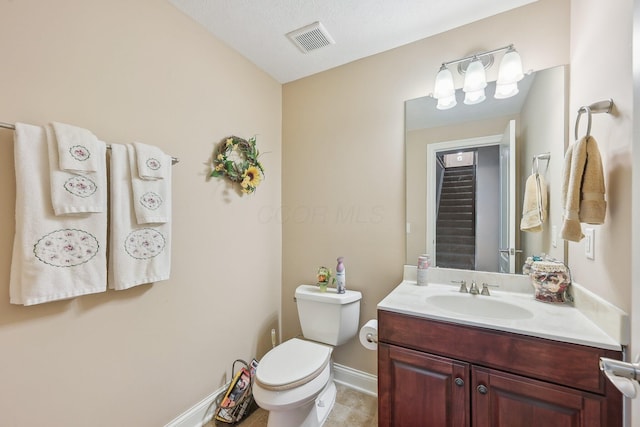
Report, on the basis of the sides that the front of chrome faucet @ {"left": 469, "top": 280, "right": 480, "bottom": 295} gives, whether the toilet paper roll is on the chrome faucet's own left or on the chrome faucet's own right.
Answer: on the chrome faucet's own right

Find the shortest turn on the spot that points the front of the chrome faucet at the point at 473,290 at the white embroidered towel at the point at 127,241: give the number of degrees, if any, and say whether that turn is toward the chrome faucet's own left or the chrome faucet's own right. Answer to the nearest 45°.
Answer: approximately 45° to the chrome faucet's own right

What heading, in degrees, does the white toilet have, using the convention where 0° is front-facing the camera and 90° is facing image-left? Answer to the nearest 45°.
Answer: approximately 45°

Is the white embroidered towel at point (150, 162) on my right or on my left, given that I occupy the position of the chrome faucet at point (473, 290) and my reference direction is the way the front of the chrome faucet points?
on my right

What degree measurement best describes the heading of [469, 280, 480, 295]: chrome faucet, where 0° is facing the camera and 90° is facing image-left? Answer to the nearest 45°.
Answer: approximately 0°

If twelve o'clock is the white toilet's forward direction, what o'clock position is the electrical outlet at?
The electrical outlet is roughly at 8 o'clock from the white toilet.

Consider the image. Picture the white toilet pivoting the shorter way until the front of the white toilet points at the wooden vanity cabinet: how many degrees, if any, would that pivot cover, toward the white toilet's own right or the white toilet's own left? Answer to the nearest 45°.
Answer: approximately 90° to the white toilet's own left

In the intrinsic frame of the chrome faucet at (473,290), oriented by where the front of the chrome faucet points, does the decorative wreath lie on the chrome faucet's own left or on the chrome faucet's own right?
on the chrome faucet's own right

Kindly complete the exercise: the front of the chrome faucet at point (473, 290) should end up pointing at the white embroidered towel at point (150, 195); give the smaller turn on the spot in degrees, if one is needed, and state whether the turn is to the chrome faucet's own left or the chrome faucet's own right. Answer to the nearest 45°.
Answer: approximately 45° to the chrome faucet's own right
